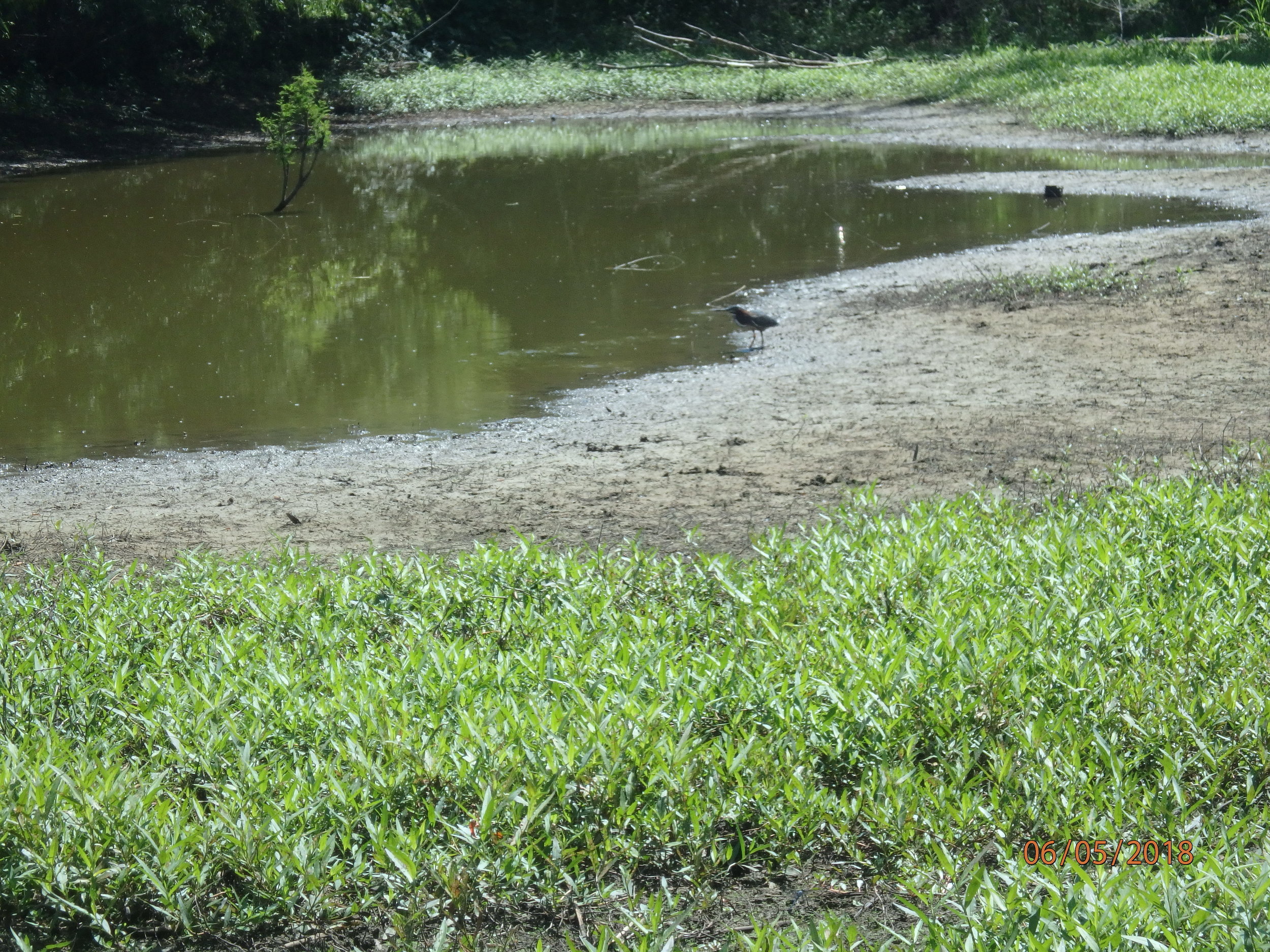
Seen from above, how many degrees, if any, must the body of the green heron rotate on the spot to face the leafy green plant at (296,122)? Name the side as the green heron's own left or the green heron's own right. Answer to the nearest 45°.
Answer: approximately 45° to the green heron's own right

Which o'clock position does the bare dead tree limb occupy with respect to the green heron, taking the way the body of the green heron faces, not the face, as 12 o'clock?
The bare dead tree limb is roughly at 3 o'clock from the green heron.

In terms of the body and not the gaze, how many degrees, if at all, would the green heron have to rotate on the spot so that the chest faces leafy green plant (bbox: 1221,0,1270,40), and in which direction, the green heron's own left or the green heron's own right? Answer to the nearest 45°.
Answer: approximately 135° to the green heron's own right

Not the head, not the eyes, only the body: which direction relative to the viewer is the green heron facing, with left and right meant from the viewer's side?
facing to the left of the viewer

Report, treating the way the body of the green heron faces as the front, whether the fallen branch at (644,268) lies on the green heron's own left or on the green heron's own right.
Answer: on the green heron's own right
